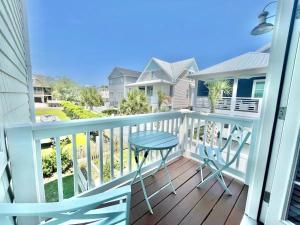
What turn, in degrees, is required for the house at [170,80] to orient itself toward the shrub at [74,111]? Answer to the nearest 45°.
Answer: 0° — it already faces it

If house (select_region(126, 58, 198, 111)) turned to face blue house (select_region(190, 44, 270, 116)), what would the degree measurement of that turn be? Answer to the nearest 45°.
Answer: approximately 90° to its left

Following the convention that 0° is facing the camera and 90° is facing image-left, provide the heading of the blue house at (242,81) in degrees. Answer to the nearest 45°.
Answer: approximately 45°
